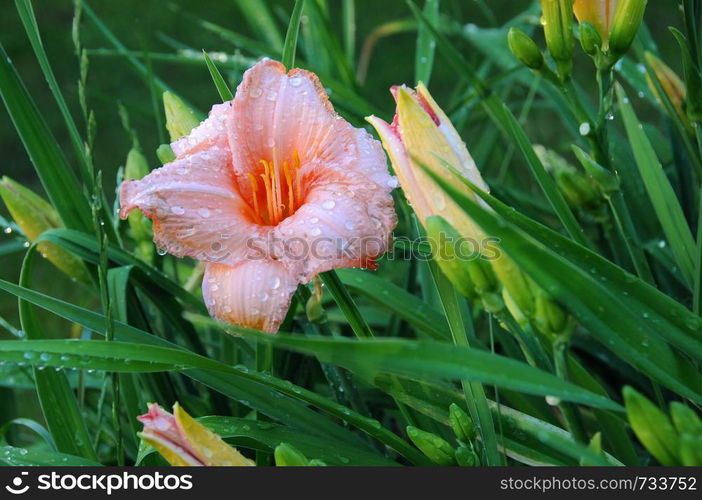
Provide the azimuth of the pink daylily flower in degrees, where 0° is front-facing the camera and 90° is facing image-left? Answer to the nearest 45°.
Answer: approximately 0°
